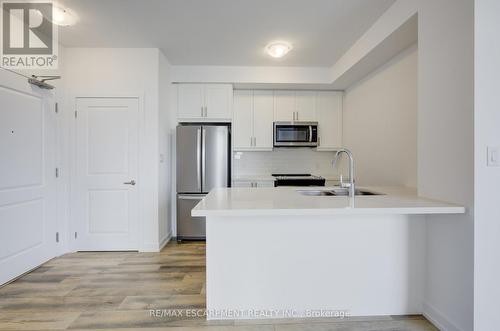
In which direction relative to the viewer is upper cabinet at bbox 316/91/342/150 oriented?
toward the camera

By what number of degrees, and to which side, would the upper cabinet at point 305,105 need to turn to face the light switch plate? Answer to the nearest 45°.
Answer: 0° — it already faces it

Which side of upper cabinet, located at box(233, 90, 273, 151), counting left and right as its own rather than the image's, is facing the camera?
front

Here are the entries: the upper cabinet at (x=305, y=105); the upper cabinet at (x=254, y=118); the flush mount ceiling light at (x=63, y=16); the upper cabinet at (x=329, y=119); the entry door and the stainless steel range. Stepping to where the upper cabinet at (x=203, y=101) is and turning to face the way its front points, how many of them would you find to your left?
4

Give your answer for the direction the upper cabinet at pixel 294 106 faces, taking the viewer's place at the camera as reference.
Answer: facing the viewer

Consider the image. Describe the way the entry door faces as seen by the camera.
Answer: facing the viewer and to the right of the viewer

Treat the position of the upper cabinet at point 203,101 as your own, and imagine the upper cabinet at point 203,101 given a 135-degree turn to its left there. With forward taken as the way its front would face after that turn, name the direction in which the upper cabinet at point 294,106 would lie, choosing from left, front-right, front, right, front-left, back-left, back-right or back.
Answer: front-right
